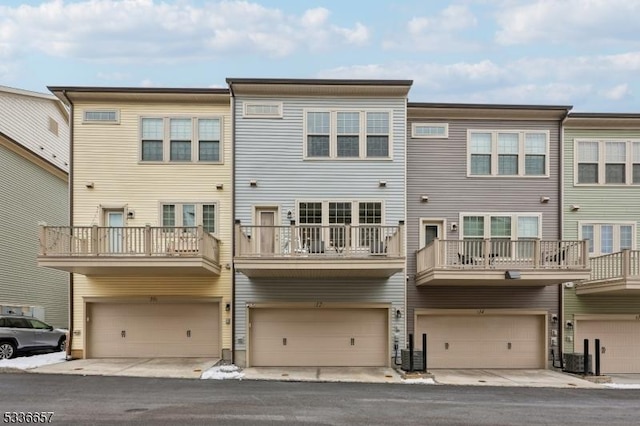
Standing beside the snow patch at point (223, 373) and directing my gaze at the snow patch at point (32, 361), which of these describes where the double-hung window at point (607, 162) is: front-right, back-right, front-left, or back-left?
back-right

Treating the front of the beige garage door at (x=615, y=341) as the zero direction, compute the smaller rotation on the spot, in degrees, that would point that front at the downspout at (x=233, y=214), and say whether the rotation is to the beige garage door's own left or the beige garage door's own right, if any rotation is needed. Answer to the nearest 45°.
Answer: approximately 45° to the beige garage door's own right

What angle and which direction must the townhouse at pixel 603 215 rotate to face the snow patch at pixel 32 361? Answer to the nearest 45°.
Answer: approximately 45° to its right

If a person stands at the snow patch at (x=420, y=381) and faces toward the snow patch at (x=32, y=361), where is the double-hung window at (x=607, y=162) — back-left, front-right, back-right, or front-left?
back-right

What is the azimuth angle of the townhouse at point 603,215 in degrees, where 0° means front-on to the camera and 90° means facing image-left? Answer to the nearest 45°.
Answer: approximately 0°

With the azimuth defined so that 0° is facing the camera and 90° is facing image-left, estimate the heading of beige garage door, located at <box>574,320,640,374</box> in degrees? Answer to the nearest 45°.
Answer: approximately 0°
